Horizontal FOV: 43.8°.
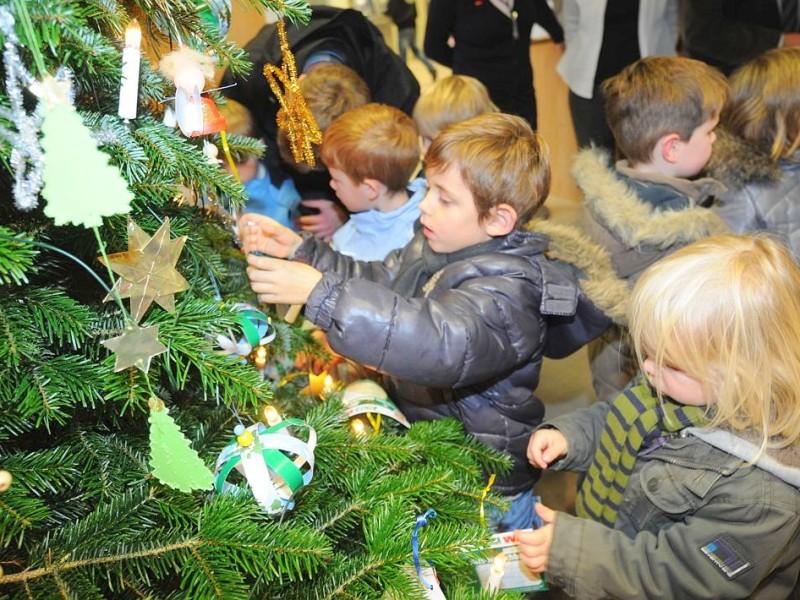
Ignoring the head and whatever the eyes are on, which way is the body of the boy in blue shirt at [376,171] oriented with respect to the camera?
to the viewer's left

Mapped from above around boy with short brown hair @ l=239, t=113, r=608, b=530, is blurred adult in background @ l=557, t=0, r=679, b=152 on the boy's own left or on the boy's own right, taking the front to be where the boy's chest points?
on the boy's own right

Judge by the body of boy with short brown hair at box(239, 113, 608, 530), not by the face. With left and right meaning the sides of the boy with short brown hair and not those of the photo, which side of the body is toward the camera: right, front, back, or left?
left

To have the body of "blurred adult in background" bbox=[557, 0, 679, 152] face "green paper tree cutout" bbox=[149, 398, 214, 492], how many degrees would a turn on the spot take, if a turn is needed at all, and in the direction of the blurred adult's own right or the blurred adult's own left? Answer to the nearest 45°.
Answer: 0° — they already face it

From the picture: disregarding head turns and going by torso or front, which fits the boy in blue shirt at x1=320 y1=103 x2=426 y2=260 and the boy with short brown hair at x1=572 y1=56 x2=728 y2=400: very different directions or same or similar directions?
very different directions

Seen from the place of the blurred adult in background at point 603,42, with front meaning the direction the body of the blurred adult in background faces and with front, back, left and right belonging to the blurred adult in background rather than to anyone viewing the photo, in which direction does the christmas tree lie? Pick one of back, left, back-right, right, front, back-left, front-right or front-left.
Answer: front

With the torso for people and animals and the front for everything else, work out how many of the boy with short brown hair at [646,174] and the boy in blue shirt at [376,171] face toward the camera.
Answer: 0

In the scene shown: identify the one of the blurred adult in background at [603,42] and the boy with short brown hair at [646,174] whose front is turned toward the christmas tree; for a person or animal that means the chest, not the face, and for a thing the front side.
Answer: the blurred adult in background

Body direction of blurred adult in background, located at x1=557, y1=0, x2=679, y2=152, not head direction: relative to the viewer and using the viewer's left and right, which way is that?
facing the viewer

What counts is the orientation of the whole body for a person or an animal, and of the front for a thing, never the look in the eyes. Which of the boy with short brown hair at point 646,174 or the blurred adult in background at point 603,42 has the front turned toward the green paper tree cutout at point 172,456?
the blurred adult in background

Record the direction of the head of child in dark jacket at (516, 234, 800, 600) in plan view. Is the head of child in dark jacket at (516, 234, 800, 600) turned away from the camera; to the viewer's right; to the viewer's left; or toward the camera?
to the viewer's left
